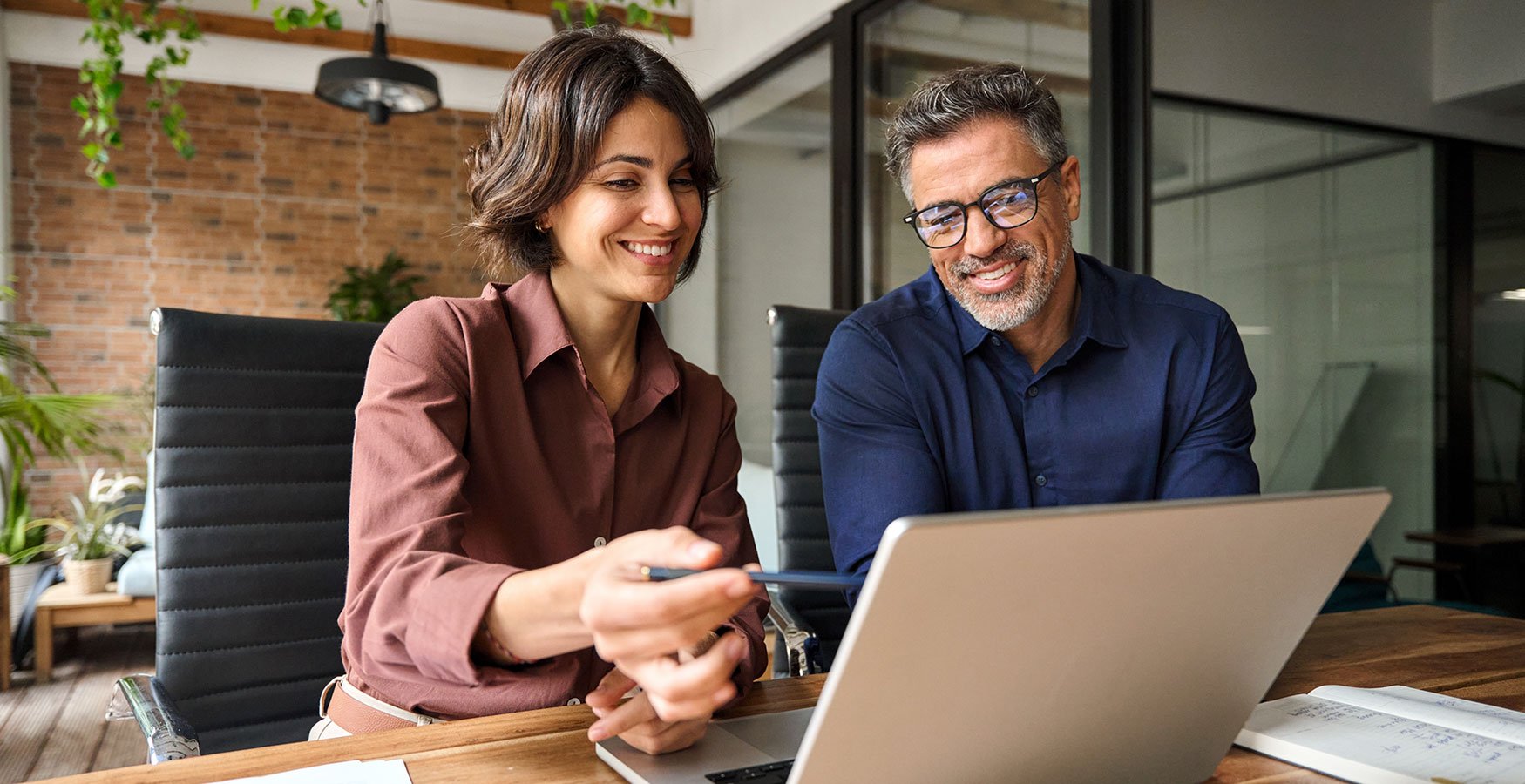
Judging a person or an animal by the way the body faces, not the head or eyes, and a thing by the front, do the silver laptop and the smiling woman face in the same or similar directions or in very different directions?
very different directions

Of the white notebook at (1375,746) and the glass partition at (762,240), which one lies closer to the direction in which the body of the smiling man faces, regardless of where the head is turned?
the white notebook

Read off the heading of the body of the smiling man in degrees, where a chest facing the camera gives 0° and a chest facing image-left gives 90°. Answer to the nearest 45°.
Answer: approximately 0°

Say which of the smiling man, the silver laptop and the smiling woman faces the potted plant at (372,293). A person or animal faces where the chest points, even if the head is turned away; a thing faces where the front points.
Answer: the silver laptop

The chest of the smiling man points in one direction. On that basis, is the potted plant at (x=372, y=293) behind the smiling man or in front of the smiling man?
behind

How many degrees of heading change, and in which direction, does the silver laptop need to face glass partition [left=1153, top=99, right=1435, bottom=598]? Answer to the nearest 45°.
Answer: approximately 45° to its right

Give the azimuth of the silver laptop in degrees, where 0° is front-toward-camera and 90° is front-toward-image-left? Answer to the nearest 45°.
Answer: approximately 135°
